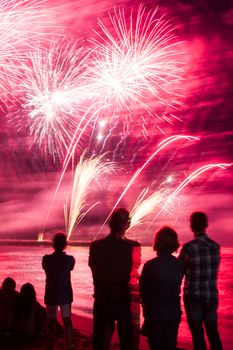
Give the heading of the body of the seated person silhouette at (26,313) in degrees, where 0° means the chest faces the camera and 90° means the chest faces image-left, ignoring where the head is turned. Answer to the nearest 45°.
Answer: approximately 180°

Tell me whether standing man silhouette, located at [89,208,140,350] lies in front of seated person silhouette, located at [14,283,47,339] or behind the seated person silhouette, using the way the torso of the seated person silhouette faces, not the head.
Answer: behind

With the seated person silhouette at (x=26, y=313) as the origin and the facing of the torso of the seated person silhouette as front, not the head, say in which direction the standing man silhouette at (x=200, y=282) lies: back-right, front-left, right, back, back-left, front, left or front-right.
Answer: back-right
